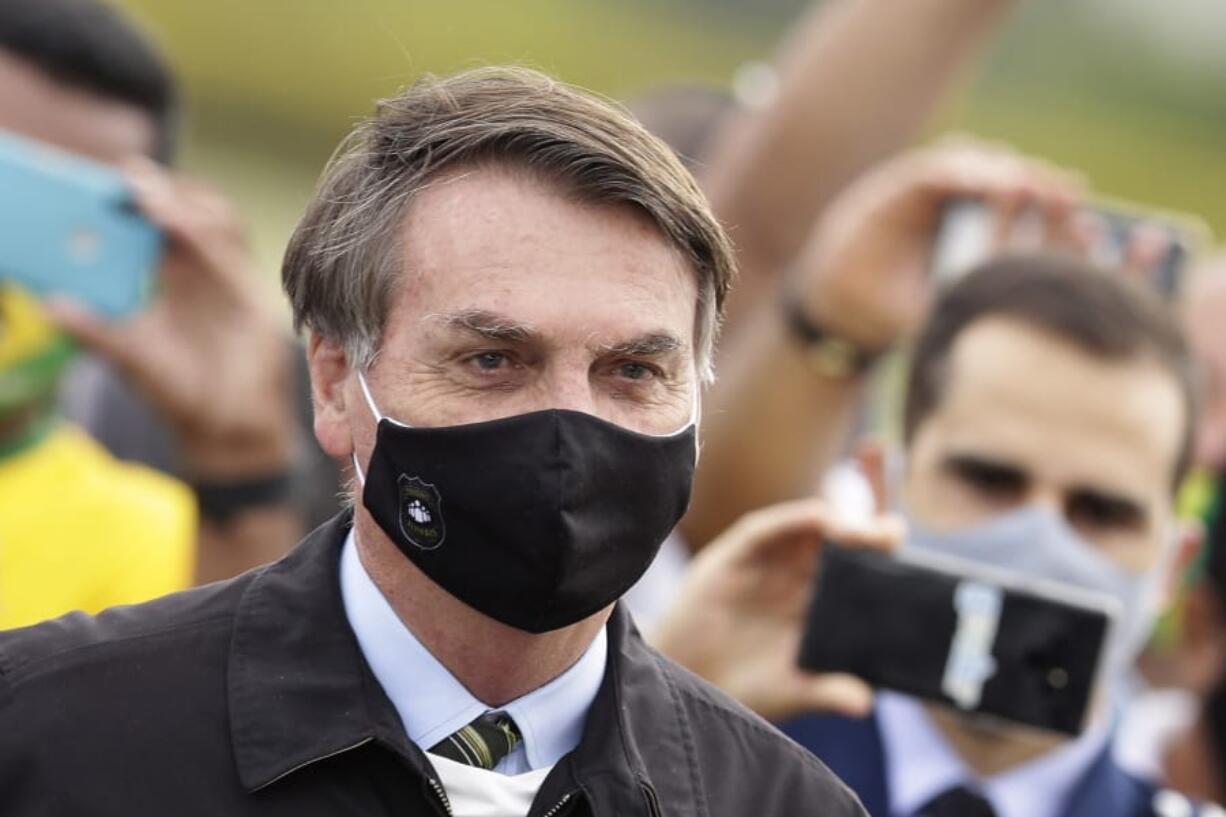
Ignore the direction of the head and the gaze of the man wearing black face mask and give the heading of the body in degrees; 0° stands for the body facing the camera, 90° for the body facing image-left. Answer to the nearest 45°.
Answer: approximately 315°

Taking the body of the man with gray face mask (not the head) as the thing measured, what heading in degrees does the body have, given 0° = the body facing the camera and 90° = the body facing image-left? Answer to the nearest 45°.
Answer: approximately 0°

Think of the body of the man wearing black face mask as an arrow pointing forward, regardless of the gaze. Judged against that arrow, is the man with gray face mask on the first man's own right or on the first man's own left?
on the first man's own left
